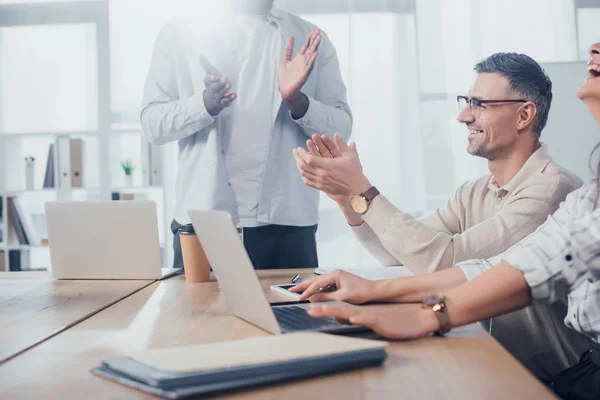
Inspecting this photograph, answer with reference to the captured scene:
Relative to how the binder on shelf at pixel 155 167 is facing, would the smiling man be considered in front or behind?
in front

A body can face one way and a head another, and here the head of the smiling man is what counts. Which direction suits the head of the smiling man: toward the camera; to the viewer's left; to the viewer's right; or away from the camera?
to the viewer's left

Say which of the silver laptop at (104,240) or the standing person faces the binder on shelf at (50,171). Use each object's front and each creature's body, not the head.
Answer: the silver laptop

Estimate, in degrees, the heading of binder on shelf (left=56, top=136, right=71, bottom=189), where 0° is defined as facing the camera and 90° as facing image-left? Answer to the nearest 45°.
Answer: approximately 0°
